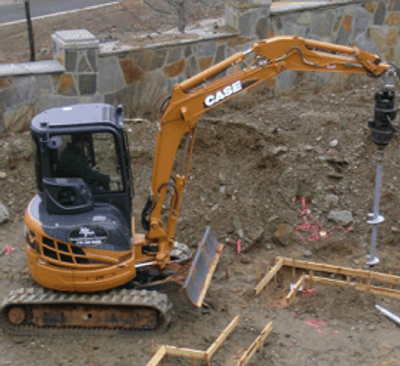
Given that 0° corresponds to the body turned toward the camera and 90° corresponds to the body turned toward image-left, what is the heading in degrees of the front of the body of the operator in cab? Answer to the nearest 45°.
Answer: approximately 270°

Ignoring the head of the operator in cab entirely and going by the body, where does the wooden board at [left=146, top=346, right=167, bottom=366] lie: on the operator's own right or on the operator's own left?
on the operator's own right

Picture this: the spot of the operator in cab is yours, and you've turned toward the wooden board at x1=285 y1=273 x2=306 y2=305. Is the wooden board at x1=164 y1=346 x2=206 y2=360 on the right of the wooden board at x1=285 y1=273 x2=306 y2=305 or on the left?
right

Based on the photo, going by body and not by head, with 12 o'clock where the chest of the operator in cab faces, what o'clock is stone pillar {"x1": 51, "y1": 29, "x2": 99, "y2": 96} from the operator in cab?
The stone pillar is roughly at 9 o'clock from the operator in cab.

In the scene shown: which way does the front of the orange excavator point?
to the viewer's right
